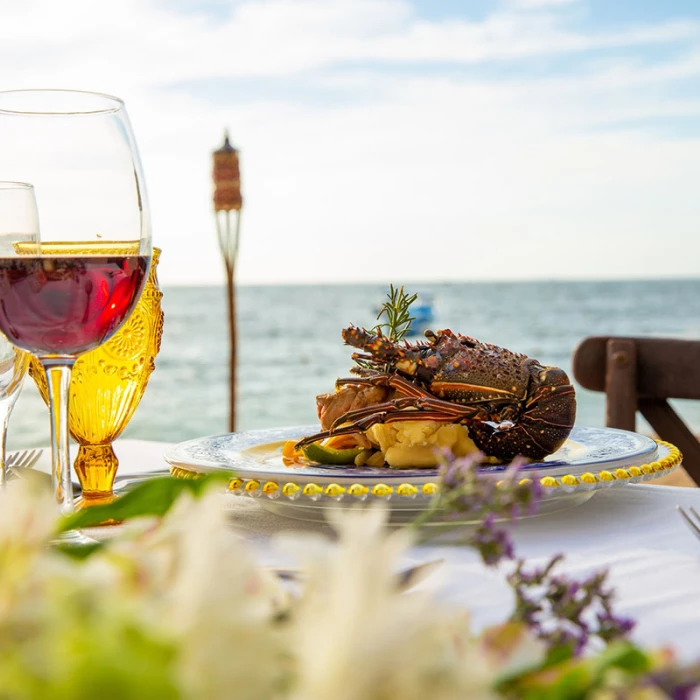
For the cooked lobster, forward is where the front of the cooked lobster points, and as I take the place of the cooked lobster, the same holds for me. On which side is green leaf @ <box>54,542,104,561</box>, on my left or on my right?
on my left

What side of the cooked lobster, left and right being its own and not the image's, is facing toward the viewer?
left

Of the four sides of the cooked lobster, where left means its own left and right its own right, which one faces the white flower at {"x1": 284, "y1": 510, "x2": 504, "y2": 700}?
left

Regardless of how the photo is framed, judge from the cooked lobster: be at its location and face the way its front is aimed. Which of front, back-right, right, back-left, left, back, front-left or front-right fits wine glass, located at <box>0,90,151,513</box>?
front-left

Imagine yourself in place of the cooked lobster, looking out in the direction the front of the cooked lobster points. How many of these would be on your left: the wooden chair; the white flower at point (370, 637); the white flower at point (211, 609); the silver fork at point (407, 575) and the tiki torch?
3
